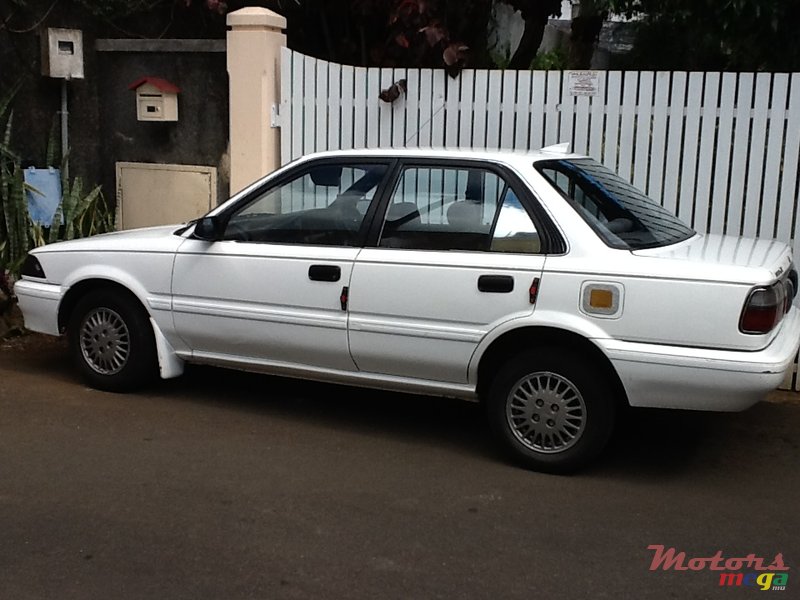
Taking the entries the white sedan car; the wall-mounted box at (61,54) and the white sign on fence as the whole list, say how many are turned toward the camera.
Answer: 2

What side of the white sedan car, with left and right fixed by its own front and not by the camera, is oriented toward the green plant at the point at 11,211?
front

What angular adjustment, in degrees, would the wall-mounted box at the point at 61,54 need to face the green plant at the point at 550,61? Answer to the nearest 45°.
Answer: approximately 135° to its left

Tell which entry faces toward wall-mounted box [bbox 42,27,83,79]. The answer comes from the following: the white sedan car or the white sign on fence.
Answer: the white sedan car

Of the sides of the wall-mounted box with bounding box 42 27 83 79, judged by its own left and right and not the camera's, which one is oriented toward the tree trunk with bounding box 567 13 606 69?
left

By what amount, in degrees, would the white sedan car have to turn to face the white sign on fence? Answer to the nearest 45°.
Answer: approximately 90° to its right

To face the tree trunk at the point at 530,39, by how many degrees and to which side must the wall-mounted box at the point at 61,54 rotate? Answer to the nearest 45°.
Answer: approximately 90° to its left

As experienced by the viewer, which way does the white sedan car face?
facing away from the viewer and to the left of the viewer

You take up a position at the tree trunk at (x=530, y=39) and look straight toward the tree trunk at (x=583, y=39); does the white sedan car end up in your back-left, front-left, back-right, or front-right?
back-right

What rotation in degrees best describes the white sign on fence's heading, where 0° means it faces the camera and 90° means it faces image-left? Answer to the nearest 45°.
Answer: approximately 0°

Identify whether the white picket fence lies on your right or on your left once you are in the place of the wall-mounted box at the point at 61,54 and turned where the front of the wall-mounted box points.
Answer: on your left

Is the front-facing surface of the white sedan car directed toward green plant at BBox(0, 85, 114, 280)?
yes

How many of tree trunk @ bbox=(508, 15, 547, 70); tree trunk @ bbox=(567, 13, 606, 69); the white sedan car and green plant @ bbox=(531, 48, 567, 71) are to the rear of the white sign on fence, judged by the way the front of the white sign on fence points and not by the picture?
3

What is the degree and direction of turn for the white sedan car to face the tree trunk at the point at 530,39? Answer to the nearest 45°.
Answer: approximately 45° to its right

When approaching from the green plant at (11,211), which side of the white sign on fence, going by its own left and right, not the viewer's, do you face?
right

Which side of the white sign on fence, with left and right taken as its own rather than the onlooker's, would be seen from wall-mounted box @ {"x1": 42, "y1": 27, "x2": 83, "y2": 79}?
right
